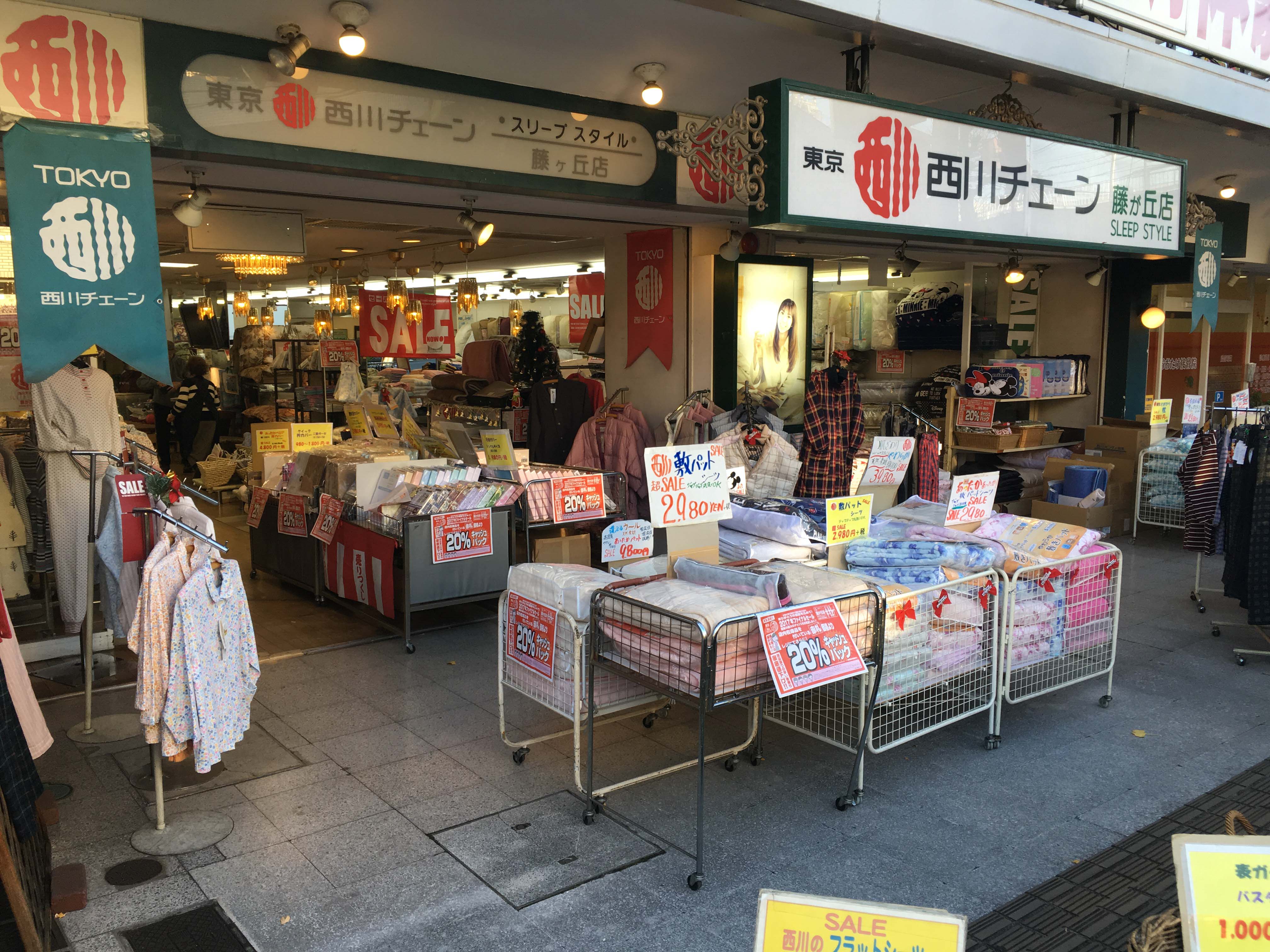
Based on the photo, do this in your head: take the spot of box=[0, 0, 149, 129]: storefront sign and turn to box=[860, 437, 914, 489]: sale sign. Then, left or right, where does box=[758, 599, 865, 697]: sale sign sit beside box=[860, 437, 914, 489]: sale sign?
right

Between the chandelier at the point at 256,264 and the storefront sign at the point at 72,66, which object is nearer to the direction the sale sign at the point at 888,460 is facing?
the storefront sign

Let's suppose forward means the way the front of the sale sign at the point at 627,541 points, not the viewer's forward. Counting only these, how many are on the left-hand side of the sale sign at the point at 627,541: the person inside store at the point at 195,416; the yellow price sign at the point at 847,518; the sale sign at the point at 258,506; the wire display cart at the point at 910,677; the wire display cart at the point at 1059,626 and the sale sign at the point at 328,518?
3

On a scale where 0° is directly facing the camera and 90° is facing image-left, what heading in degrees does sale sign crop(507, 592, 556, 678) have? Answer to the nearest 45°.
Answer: approximately 45°

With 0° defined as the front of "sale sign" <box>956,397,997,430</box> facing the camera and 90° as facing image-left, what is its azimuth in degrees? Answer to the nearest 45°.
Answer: approximately 0°

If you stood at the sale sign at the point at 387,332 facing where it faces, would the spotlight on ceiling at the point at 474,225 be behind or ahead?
ahead
